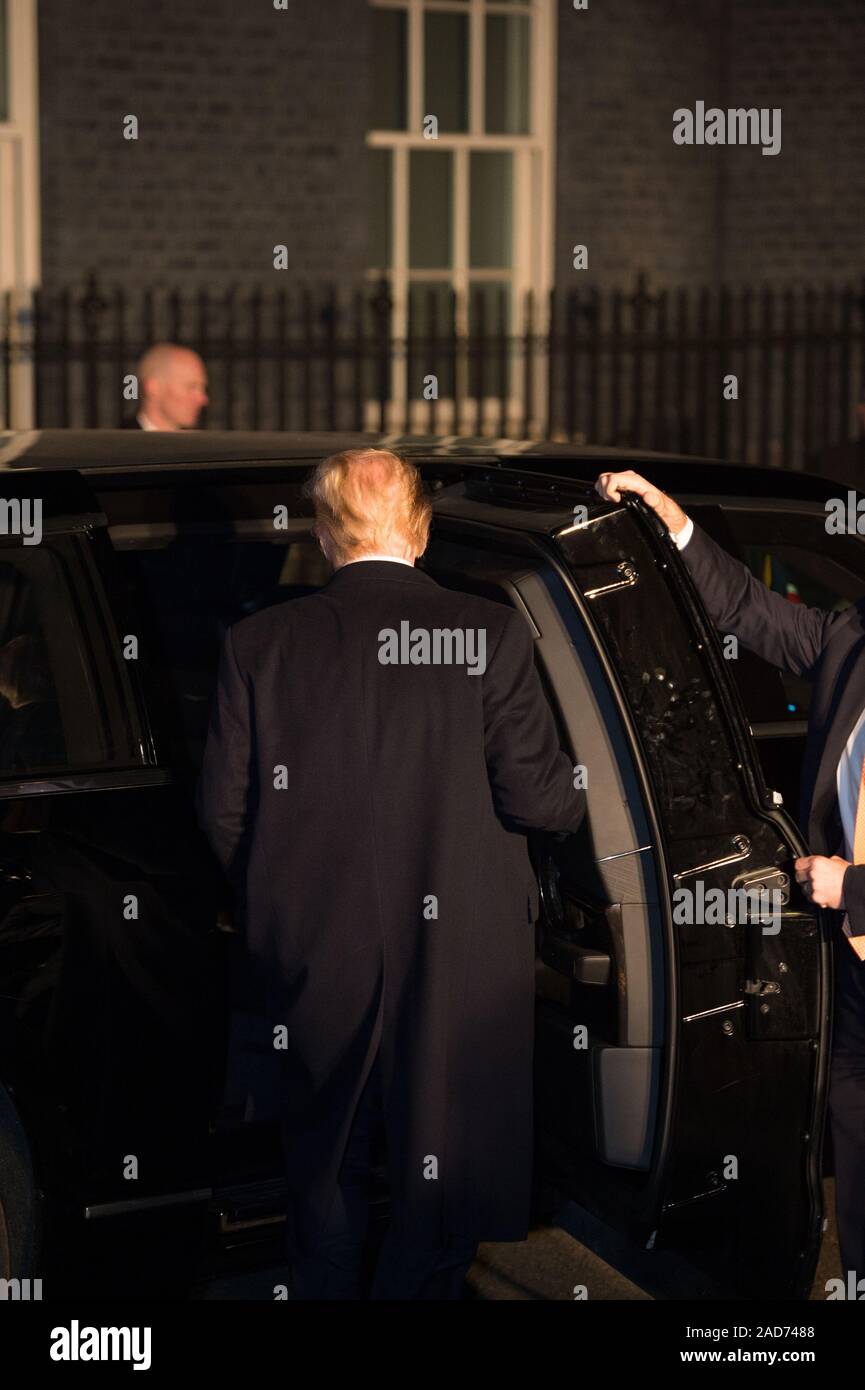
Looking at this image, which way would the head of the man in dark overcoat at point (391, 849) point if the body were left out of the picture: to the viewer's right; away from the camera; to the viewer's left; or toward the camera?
away from the camera

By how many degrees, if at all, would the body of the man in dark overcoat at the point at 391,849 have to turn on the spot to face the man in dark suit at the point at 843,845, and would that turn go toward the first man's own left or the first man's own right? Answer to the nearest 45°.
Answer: approximately 90° to the first man's own right

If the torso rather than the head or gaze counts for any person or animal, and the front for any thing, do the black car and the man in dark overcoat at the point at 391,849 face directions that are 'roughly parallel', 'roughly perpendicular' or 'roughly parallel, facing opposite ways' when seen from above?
roughly perpendicular

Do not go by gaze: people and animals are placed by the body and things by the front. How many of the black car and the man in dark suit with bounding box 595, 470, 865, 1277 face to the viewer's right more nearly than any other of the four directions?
1

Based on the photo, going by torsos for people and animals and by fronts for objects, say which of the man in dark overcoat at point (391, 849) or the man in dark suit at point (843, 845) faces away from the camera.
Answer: the man in dark overcoat at point (391, 849)

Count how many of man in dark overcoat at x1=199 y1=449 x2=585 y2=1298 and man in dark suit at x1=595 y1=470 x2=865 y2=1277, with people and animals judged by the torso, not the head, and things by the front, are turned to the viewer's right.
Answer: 0

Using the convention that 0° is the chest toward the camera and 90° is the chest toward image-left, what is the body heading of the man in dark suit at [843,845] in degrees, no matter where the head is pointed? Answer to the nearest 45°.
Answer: approximately 45°

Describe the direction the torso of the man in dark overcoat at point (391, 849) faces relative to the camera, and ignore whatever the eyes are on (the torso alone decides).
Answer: away from the camera

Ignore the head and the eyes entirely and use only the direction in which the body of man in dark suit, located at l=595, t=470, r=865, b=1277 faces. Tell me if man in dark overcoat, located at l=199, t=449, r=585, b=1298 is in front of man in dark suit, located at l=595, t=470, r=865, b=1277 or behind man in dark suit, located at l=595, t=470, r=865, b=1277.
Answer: in front

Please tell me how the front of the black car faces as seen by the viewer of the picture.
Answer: facing to the right of the viewer
